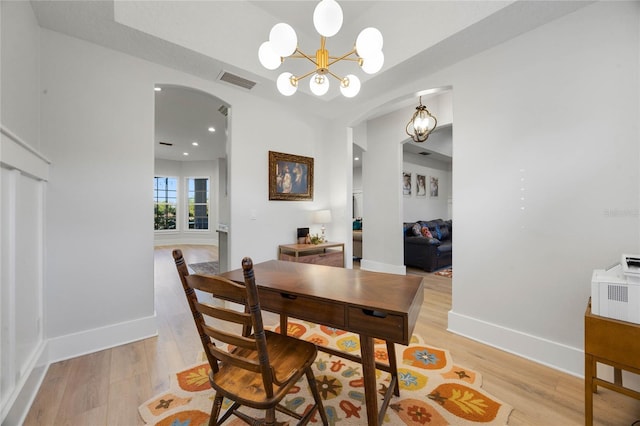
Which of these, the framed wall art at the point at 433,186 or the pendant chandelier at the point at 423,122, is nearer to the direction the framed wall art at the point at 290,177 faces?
the pendant chandelier

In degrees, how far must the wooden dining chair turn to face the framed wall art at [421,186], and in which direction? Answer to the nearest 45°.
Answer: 0° — it already faces it

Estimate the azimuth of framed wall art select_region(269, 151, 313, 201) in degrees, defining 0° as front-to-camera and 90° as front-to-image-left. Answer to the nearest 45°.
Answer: approximately 315°

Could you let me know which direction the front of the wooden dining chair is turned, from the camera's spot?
facing away from the viewer and to the right of the viewer

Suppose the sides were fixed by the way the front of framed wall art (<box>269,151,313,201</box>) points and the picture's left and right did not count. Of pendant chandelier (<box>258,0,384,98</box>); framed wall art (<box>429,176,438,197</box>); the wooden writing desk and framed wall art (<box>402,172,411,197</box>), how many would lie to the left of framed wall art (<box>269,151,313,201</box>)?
2

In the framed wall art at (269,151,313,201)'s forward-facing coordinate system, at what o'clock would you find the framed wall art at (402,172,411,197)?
the framed wall art at (402,172,411,197) is roughly at 9 o'clock from the framed wall art at (269,151,313,201).

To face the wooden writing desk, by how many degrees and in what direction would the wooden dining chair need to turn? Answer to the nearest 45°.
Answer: approximately 45° to its right

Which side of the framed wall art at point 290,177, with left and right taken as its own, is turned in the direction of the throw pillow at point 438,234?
left

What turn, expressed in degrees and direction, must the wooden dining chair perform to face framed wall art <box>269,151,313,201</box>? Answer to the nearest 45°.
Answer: approximately 45° to its left

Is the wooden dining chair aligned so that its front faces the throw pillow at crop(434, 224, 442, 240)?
yes

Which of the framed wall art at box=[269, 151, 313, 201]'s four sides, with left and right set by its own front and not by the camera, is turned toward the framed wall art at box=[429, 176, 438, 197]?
left
